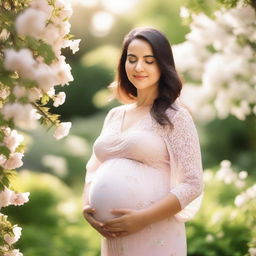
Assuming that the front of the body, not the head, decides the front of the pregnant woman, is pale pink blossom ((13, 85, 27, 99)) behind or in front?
in front

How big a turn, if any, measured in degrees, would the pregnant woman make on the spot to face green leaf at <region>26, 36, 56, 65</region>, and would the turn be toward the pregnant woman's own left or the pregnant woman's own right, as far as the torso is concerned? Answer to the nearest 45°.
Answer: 0° — they already face it

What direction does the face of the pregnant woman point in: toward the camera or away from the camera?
toward the camera

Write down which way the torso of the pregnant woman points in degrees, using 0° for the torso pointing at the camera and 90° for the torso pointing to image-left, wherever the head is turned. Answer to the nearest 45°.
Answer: approximately 45°

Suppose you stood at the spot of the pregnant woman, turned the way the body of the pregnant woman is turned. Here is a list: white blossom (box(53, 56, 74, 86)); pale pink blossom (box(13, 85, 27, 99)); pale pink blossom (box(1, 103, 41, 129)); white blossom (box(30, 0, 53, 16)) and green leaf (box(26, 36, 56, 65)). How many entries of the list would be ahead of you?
5

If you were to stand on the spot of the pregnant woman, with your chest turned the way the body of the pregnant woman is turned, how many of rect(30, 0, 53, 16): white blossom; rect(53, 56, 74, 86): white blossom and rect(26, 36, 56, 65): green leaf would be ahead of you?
3

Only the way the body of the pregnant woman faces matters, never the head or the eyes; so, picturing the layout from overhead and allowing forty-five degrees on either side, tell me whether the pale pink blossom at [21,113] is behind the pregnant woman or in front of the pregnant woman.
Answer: in front

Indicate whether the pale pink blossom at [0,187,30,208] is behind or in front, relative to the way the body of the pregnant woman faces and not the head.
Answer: in front
